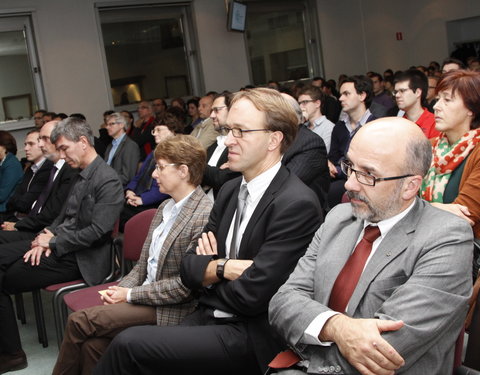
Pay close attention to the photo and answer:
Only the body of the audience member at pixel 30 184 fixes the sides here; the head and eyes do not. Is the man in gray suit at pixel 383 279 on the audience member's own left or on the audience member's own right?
on the audience member's own left

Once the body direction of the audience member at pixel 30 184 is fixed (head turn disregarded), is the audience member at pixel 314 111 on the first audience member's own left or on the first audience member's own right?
on the first audience member's own left

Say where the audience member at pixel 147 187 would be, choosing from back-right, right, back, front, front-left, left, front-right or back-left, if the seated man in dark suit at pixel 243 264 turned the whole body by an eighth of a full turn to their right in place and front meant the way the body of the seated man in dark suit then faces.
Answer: right

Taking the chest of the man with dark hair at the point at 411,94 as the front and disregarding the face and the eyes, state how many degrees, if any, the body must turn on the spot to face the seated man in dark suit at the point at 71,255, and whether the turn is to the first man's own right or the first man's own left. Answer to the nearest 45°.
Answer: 0° — they already face them
